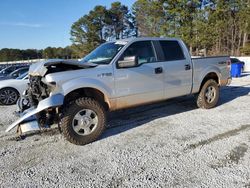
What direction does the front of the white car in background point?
to the viewer's left

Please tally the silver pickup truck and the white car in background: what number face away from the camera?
0

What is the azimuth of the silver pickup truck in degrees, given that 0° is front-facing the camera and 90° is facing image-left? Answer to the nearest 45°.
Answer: approximately 45°

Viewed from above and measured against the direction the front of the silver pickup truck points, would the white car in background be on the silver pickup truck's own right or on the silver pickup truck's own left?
on the silver pickup truck's own right

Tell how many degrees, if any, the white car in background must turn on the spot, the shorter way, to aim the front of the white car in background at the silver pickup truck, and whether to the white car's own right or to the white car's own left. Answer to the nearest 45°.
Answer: approximately 90° to the white car's own left
